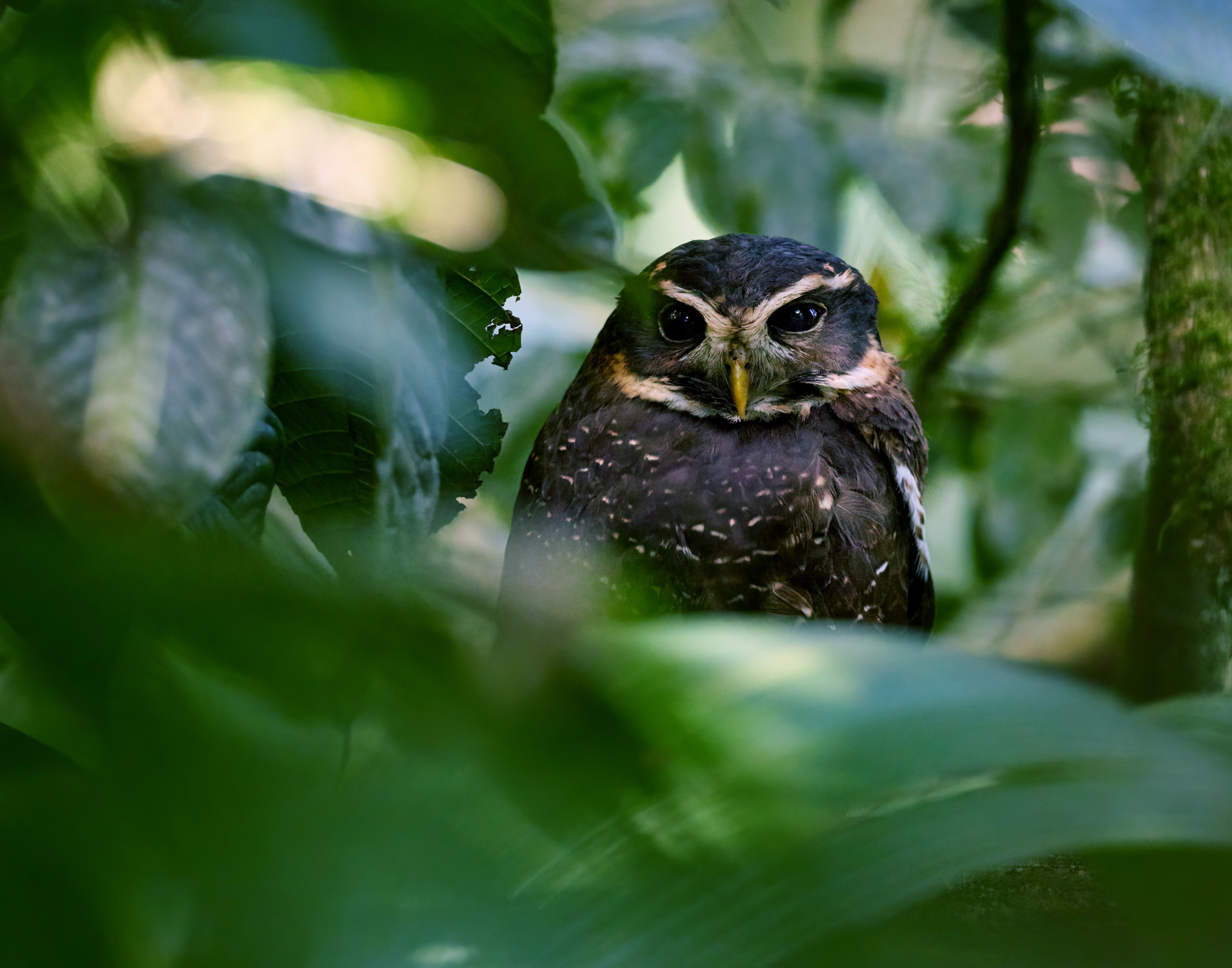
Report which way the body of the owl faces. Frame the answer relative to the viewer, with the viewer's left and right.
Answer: facing the viewer

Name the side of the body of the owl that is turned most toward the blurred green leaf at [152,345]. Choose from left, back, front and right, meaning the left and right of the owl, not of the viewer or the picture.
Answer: front

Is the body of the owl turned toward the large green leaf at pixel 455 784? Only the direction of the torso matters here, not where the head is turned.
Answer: yes

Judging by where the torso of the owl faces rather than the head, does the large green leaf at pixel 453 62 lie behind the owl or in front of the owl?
in front
